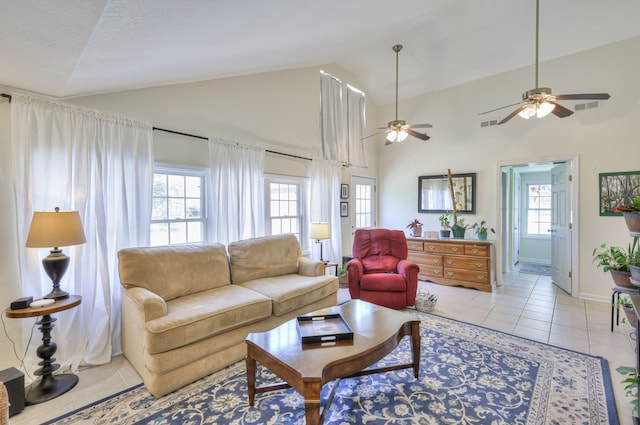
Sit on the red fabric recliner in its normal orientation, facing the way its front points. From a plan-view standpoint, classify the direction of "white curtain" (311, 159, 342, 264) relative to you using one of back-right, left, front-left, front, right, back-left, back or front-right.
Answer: back-right

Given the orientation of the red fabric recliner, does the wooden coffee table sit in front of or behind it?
in front

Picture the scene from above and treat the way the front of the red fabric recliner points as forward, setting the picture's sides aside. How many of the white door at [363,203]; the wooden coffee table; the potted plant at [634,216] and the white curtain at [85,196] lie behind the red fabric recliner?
1

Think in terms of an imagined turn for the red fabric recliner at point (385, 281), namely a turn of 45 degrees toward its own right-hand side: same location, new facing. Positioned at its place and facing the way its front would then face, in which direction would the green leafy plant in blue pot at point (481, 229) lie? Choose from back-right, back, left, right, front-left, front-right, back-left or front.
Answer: back

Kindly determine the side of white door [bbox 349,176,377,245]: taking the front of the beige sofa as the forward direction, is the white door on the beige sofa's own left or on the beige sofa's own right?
on the beige sofa's own left

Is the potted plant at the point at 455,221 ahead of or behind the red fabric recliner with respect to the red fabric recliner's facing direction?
behind

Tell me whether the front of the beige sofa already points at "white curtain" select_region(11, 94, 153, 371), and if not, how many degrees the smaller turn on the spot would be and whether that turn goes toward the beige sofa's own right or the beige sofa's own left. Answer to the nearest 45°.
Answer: approximately 135° to the beige sofa's own right

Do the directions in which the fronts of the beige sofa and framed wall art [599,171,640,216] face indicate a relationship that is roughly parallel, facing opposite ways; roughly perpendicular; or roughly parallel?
roughly perpendicular

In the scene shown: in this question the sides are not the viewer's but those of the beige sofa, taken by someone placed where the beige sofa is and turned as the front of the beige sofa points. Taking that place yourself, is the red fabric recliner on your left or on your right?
on your left

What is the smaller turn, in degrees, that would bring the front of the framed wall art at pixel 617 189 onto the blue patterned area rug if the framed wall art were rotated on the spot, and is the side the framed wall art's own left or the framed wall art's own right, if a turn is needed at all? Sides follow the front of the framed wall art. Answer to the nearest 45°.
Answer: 0° — it already faces it

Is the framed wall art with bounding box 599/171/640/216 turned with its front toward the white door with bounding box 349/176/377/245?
no

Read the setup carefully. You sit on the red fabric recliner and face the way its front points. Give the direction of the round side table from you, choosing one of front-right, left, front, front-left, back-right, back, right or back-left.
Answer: front-right

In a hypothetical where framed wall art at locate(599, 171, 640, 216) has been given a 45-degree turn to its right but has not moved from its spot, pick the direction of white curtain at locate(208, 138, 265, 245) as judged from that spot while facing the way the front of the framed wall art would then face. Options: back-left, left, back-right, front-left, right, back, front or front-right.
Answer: front

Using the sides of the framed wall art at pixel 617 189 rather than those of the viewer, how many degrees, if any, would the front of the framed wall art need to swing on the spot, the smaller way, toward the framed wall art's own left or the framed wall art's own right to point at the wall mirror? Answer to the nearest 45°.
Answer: approximately 90° to the framed wall art's own right

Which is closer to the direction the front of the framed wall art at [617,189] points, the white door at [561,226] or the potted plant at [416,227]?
the potted plant

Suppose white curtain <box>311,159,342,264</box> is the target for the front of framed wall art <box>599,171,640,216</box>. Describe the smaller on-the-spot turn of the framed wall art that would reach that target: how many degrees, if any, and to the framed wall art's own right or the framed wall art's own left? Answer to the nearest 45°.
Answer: approximately 45° to the framed wall art's own right

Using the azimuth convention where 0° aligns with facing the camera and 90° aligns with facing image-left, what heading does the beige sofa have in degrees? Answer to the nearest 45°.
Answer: approximately 315°

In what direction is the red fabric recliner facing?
toward the camera

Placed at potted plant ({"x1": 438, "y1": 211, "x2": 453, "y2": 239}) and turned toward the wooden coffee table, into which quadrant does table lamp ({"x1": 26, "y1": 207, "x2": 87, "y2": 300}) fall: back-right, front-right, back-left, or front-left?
front-right
